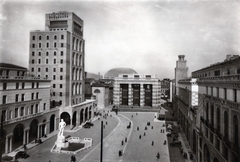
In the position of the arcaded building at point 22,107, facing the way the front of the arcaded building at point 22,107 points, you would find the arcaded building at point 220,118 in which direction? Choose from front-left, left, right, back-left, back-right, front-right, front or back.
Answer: front

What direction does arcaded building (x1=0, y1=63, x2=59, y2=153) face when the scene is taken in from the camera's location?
facing the viewer and to the right of the viewer
